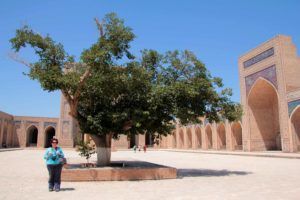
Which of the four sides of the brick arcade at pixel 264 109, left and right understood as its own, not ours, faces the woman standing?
front

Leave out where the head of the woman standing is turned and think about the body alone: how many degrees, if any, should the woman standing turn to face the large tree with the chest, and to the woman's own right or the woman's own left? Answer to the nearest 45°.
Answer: approximately 135° to the woman's own left

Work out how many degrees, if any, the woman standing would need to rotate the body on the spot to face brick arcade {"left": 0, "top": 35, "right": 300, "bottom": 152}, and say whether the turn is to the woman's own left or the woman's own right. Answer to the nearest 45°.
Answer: approximately 135° to the woman's own left

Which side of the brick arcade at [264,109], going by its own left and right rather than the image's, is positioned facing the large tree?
front

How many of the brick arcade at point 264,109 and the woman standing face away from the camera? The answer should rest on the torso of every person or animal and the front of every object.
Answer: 0

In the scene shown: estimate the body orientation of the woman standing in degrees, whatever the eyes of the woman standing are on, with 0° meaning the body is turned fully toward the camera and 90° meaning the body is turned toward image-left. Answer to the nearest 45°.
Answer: approximately 0°
